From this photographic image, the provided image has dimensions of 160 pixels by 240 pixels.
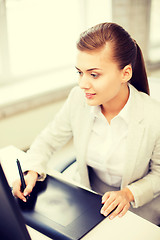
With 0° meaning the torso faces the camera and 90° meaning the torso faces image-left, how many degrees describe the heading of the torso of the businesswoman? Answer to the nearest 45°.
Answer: approximately 45°
